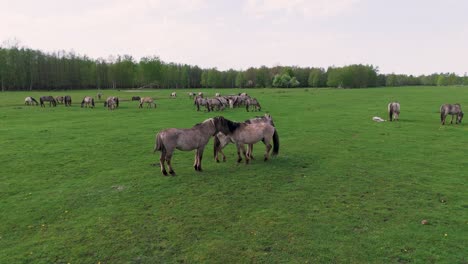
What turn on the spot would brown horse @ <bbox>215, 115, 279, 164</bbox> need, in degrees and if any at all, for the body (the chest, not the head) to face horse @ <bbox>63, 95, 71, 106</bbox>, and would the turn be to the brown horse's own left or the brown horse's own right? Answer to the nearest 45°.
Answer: approximately 45° to the brown horse's own right

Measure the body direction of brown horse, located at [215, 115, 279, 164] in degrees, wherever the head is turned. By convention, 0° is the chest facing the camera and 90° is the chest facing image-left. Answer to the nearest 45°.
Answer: approximately 90°
